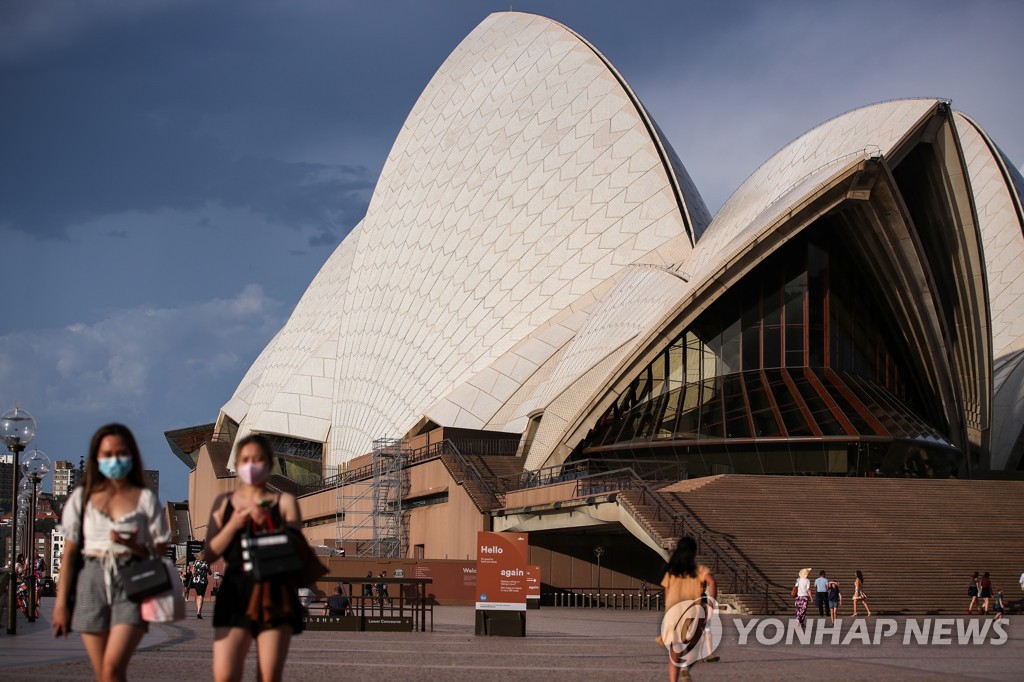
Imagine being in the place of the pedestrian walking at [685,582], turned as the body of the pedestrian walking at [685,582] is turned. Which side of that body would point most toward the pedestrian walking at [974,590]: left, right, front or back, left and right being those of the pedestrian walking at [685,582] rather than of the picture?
front

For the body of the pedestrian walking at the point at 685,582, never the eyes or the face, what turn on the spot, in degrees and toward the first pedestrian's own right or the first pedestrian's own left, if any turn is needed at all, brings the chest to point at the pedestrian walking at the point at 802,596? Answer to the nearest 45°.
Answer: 0° — they already face them

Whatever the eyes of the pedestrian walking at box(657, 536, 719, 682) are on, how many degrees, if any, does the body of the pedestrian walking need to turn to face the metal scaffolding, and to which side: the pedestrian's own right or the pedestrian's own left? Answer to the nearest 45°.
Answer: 0° — they already face it

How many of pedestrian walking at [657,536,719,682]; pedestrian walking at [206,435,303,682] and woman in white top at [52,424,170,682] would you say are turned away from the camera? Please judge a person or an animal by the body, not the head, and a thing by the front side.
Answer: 1

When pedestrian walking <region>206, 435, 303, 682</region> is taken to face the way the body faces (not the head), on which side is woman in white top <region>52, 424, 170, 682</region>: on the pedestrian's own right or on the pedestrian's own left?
on the pedestrian's own right

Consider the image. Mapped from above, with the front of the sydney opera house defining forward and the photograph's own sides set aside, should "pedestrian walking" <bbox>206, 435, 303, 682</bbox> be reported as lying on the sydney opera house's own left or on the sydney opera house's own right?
on the sydney opera house's own right

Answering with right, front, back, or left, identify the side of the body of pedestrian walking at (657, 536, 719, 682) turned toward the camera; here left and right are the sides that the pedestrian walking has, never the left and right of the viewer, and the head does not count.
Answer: back

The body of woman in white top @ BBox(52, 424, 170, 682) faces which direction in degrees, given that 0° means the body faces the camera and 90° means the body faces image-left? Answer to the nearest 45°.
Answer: approximately 0°

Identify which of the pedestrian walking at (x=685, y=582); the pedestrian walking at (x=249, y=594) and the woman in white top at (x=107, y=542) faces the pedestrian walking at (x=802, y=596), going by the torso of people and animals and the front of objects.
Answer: the pedestrian walking at (x=685, y=582)

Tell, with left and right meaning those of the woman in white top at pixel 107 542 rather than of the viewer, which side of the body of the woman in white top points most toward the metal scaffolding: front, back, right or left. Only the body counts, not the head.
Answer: back

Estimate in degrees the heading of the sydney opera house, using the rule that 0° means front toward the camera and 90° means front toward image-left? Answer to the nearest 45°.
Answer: approximately 315°

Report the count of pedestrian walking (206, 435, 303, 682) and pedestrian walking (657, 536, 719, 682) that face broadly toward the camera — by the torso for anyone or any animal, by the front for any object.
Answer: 1
